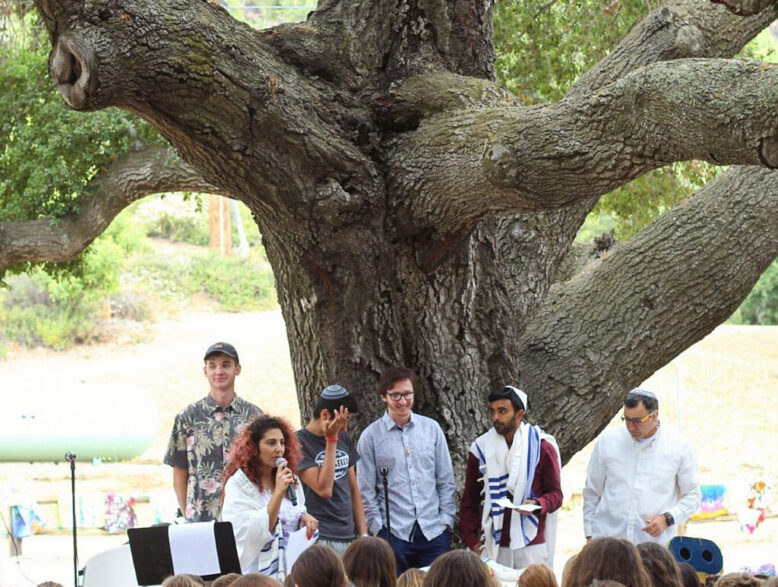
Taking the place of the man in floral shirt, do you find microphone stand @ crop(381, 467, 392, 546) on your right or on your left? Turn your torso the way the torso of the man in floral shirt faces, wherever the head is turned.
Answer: on your left

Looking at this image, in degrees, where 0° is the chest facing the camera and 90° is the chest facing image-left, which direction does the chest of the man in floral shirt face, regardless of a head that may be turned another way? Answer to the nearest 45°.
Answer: approximately 0°

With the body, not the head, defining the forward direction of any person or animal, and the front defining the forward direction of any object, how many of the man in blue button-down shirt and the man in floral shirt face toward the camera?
2

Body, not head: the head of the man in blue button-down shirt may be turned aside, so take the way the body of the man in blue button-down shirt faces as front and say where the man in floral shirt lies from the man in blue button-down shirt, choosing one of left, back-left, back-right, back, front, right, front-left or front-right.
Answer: right

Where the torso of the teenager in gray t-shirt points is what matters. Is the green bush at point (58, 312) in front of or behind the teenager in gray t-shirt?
behind

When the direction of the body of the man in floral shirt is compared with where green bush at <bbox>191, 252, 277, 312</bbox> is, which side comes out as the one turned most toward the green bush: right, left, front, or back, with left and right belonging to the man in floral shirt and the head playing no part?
back

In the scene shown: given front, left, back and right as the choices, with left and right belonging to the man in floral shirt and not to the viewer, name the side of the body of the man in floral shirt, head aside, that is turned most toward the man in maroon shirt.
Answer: left

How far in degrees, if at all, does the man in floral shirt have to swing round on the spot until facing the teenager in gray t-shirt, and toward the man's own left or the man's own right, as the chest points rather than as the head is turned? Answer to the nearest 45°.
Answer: approximately 45° to the man's own left
